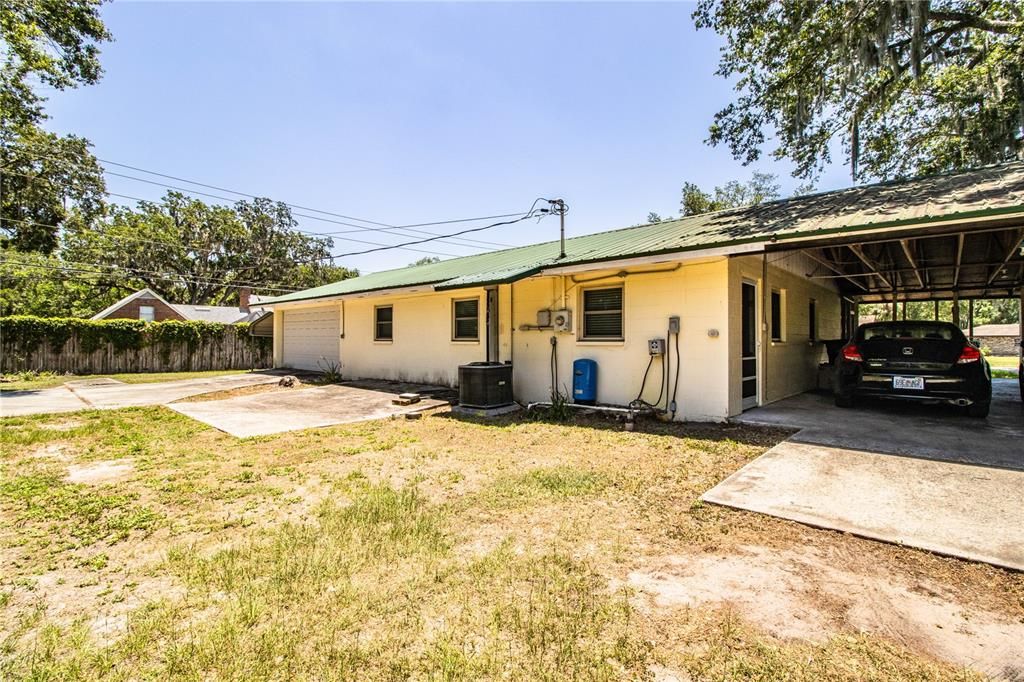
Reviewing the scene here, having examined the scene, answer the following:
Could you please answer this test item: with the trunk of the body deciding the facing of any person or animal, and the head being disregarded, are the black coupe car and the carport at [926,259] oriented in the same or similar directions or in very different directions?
very different directions

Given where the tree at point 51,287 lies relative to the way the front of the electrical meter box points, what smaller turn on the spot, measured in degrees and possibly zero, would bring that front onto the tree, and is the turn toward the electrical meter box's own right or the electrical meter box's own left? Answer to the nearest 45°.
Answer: approximately 135° to the electrical meter box's own right

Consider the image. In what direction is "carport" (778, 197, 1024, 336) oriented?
toward the camera

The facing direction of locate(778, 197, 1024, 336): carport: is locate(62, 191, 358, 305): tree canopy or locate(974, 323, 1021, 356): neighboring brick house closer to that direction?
the tree canopy

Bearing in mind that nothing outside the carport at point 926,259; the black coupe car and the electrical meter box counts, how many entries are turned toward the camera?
2

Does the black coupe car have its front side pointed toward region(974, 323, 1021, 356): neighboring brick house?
yes

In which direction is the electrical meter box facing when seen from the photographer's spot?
facing the viewer

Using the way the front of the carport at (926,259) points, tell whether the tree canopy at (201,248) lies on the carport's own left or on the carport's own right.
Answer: on the carport's own right

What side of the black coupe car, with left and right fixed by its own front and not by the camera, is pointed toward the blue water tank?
left

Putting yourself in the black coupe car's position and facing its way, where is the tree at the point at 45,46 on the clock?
The tree is roughly at 8 o'clock from the black coupe car.

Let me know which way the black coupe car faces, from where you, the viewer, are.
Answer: facing away from the viewer

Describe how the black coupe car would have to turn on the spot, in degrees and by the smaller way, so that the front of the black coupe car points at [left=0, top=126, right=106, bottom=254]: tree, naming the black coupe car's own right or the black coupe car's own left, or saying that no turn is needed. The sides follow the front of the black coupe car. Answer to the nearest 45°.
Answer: approximately 90° to the black coupe car's own left
